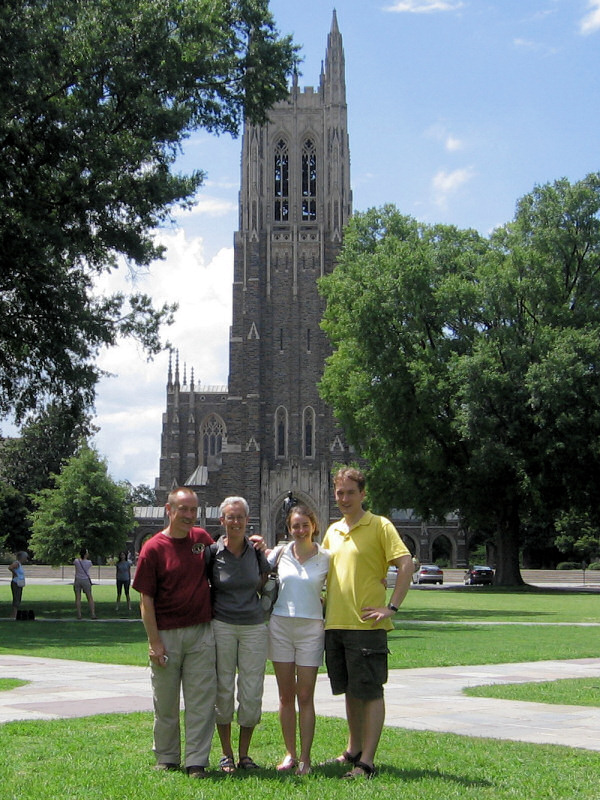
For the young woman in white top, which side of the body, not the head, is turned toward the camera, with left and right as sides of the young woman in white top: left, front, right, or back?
front

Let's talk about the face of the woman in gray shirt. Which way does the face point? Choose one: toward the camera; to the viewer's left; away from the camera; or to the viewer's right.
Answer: toward the camera

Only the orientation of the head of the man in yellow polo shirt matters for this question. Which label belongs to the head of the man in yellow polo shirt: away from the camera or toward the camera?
toward the camera
